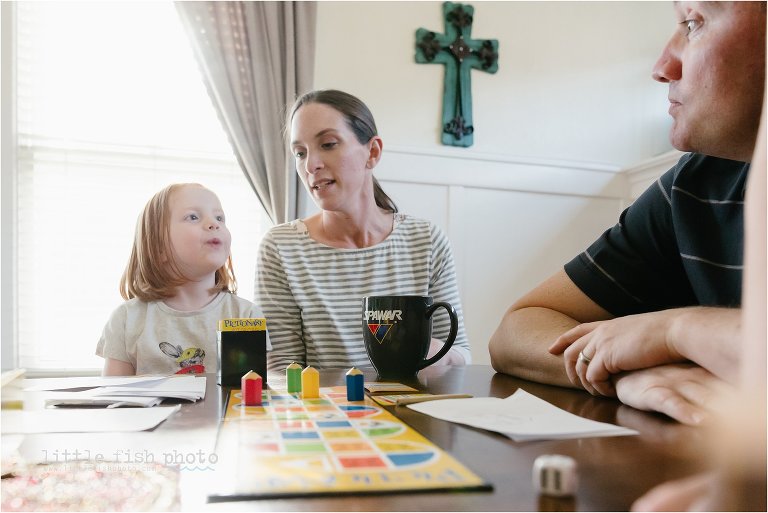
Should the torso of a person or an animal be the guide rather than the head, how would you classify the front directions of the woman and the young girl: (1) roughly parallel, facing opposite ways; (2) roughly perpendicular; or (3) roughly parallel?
roughly parallel

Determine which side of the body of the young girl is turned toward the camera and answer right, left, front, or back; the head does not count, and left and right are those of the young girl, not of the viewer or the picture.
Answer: front

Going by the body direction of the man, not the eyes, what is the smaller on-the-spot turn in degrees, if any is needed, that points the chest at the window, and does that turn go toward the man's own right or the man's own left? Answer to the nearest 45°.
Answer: approximately 90° to the man's own right

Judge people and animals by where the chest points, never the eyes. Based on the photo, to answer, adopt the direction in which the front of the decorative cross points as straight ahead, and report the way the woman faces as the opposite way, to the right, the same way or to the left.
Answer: the same way

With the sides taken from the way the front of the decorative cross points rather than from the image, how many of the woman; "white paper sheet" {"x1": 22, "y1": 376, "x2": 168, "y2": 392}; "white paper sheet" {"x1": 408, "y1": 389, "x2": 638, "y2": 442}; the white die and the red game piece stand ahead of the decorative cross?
5

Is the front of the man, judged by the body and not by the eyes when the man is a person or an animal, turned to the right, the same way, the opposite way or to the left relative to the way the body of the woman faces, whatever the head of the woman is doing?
to the right

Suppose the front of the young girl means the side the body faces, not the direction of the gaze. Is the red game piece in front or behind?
in front

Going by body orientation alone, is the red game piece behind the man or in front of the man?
in front

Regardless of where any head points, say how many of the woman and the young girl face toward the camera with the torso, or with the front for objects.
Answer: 2

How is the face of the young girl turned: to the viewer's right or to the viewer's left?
to the viewer's right

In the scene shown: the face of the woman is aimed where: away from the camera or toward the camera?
toward the camera

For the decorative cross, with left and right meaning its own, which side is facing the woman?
front

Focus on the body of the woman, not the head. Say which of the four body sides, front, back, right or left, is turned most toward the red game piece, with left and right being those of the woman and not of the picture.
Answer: front

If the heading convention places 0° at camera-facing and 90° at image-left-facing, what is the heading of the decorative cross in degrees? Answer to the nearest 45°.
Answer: approximately 0°

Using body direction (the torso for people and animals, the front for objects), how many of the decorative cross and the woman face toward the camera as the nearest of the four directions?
2

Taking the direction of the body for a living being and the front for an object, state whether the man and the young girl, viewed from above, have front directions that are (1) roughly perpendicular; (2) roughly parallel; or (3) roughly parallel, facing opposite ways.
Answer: roughly perpendicular

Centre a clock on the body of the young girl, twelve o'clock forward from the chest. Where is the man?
The man is roughly at 11 o'clock from the young girl.

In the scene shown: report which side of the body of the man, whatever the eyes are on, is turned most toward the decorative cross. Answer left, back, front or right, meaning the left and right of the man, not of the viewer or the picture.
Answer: right
